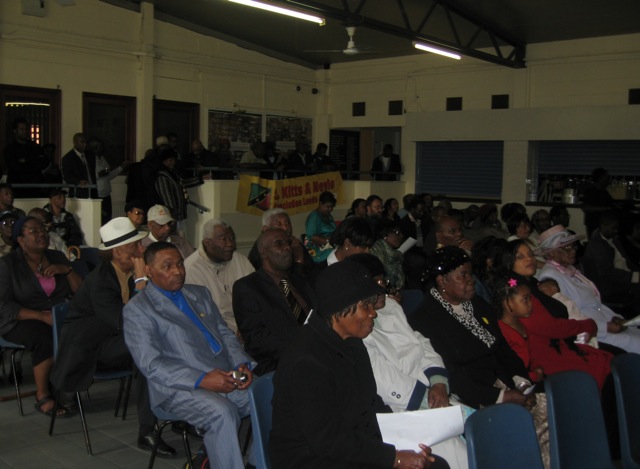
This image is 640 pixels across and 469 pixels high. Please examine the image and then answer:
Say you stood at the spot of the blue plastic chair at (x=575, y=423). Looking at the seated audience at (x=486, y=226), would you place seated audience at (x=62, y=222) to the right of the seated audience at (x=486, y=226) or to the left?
left

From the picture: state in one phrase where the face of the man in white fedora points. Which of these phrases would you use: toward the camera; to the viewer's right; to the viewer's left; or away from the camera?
to the viewer's right

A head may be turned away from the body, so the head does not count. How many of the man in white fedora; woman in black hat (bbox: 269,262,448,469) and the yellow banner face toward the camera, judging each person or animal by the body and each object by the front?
1

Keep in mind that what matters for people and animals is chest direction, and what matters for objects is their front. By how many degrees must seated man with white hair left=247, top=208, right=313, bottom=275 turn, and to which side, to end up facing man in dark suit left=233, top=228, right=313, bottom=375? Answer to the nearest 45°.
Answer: approximately 45° to their right

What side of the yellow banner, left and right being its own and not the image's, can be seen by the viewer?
front

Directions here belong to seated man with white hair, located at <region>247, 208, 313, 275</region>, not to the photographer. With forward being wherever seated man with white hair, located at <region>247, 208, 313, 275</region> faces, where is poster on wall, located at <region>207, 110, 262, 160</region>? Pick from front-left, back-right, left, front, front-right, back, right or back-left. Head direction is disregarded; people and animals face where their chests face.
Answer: back-left

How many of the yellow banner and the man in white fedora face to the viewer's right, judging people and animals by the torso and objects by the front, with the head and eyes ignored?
1

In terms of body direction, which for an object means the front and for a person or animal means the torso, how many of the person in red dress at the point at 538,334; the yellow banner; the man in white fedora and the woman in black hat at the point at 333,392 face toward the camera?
1

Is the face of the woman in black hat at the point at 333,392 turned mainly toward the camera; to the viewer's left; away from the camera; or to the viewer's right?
to the viewer's right

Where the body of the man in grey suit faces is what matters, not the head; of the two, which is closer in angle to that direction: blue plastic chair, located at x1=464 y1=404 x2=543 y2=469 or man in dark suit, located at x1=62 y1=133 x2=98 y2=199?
the blue plastic chair

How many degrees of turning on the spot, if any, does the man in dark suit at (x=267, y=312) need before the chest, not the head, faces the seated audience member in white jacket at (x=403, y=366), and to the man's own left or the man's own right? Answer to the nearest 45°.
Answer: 0° — they already face them

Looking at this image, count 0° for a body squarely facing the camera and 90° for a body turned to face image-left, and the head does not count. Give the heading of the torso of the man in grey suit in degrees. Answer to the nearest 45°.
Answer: approximately 315°

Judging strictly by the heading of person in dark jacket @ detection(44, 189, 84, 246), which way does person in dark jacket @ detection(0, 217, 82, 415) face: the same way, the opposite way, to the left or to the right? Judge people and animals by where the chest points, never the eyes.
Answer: the same way

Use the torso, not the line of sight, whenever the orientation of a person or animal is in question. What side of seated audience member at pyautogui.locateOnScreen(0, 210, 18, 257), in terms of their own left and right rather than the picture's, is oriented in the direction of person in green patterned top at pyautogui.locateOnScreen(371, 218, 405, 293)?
front

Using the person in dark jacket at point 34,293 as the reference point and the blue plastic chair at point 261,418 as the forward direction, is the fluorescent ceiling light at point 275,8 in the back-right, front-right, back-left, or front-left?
back-left

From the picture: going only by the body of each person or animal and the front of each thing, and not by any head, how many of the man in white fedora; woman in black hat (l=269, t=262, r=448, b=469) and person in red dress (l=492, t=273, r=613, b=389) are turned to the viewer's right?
3
